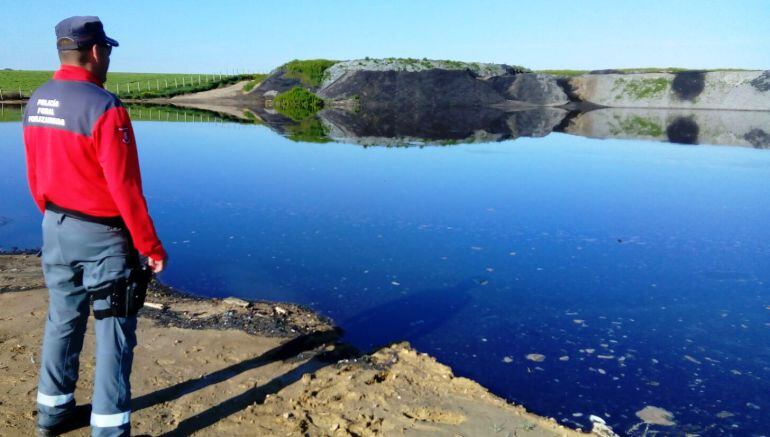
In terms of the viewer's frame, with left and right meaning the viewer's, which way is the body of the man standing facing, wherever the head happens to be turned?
facing away from the viewer and to the right of the viewer

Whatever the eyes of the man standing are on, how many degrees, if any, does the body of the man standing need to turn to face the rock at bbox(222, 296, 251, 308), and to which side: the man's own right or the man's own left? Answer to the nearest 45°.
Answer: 0° — they already face it

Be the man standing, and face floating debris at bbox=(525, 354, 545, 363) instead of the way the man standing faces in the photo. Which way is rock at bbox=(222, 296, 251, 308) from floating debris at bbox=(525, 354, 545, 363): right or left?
left

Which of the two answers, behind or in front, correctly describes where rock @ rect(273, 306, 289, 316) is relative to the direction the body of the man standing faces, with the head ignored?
in front

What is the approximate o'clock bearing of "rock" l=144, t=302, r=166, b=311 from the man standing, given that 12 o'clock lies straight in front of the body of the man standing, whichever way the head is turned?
The rock is roughly at 11 o'clock from the man standing.

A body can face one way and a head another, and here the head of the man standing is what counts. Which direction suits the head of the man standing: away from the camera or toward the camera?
away from the camera

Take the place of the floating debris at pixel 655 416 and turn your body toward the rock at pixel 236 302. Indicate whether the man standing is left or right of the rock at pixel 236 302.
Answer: left

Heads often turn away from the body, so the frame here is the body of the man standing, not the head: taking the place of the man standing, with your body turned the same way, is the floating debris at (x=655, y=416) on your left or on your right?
on your right

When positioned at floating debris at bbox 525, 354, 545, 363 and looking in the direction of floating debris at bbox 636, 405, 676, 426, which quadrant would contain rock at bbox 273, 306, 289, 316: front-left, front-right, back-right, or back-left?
back-right

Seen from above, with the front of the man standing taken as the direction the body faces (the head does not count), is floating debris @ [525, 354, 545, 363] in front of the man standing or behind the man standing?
in front
